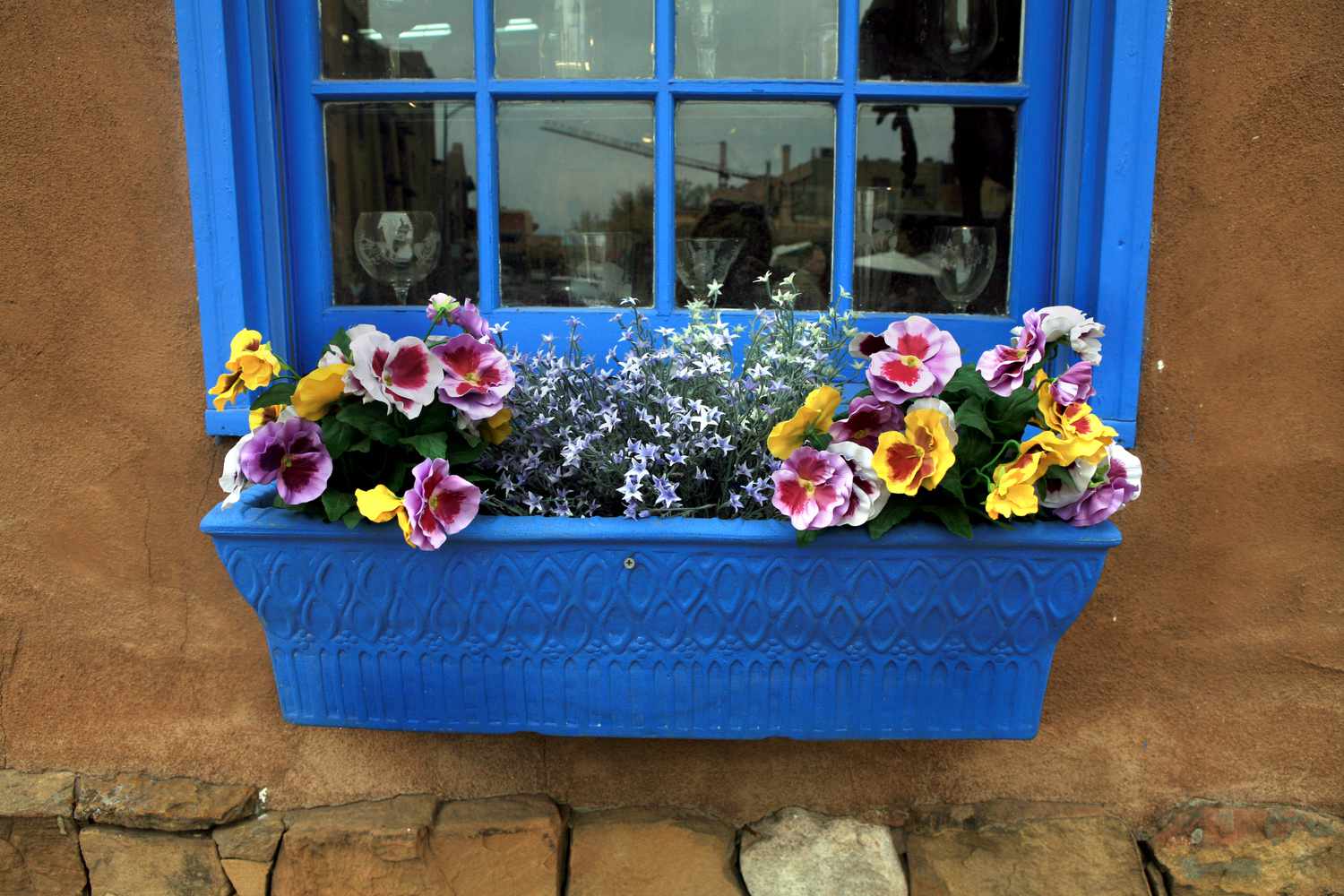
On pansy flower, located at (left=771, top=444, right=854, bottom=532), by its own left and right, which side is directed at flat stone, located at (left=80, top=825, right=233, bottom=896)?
right

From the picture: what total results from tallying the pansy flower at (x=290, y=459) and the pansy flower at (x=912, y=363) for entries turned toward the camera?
2

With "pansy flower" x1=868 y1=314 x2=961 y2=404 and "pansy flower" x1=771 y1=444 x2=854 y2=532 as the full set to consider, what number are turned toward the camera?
2

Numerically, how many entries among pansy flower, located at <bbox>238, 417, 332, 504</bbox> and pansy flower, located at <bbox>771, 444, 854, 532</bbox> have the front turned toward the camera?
2

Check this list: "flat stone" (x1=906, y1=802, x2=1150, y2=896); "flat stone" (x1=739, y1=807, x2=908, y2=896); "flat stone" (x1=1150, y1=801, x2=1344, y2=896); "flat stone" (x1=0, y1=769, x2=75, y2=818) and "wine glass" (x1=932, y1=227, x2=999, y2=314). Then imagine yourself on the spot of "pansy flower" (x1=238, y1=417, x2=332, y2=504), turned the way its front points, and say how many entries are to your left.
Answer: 4

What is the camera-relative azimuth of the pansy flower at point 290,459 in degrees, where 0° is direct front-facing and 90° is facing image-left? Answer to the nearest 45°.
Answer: approximately 0°
